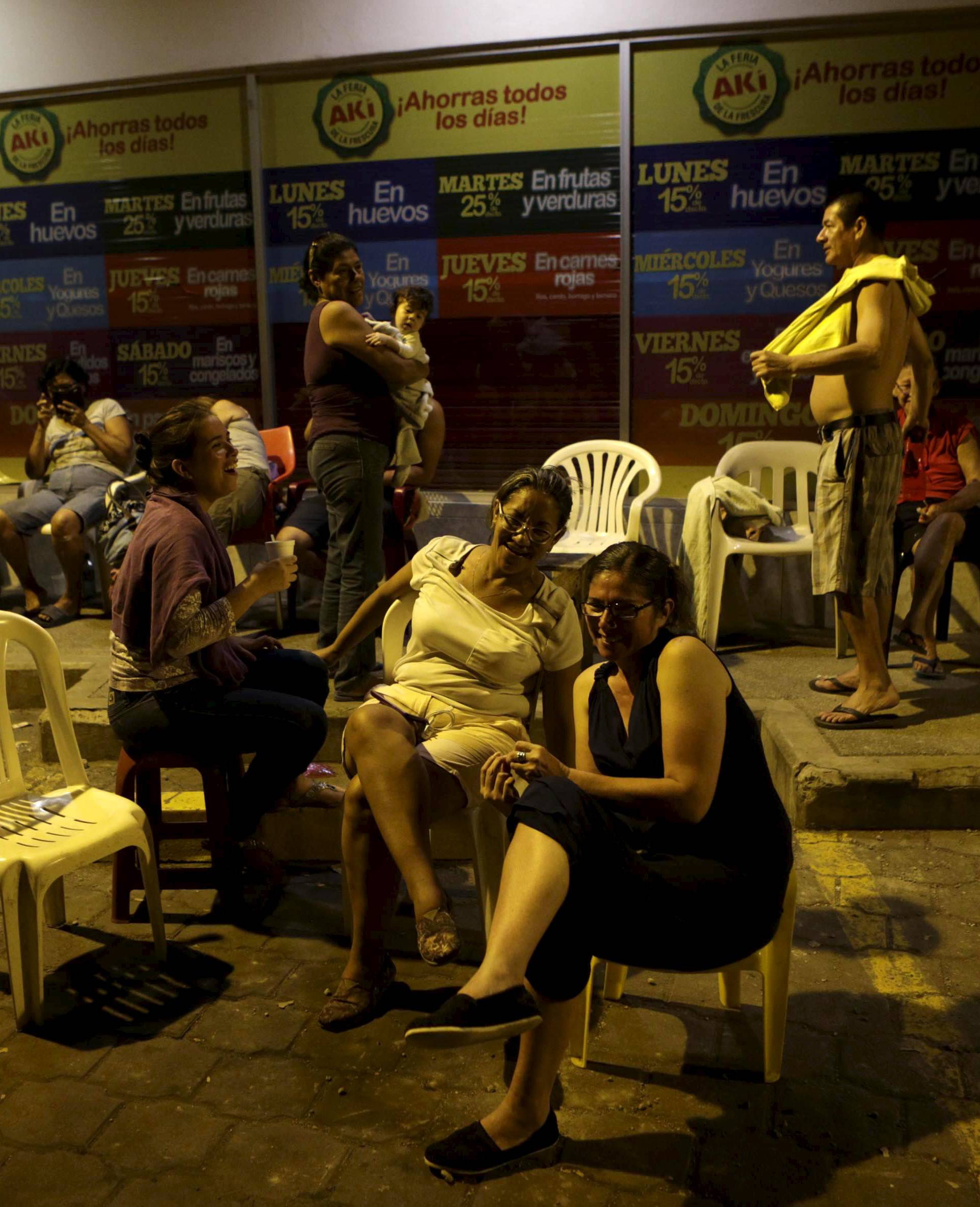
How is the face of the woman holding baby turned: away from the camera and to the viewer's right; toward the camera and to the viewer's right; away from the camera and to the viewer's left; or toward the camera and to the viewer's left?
toward the camera and to the viewer's right

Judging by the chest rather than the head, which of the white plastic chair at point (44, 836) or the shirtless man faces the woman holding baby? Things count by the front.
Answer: the shirtless man

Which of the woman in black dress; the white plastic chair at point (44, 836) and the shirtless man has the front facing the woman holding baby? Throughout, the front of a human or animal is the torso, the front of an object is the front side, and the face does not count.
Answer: the shirtless man

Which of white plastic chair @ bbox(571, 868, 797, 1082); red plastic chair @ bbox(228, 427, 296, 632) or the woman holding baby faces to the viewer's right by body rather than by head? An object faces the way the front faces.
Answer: the woman holding baby

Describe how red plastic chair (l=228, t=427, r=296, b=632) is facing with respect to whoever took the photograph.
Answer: facing the viewer and to the left of the viewer

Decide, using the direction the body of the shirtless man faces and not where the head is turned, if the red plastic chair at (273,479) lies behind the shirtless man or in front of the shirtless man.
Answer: in front

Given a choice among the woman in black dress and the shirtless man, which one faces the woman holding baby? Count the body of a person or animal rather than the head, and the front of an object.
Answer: the shirtless man

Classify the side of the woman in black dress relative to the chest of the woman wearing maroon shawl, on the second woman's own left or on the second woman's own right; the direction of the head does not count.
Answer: on the second woman's own right

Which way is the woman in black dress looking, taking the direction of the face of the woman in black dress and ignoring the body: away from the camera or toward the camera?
toward the camera

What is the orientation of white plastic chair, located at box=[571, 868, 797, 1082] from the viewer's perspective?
to the viewer's left

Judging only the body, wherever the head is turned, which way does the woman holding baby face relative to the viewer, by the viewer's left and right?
facing to the right of the viewer

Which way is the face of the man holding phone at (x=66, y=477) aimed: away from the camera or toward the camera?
toward the camera

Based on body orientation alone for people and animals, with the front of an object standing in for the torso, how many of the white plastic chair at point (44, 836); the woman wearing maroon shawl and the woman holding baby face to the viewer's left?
0

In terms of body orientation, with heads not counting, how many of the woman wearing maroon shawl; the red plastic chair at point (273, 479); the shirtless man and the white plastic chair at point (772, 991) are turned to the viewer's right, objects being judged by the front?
1

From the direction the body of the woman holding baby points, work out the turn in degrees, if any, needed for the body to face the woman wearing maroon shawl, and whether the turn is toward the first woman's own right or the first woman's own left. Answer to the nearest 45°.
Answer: approximately 90° to the first woman's own right

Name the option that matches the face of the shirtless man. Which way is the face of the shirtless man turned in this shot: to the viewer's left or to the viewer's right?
to the viewer's left

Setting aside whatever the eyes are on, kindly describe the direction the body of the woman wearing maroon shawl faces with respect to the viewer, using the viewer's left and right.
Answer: facing to the right of the viewer

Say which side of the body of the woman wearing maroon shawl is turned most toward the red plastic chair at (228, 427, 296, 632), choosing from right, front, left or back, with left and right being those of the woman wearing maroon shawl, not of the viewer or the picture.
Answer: left
